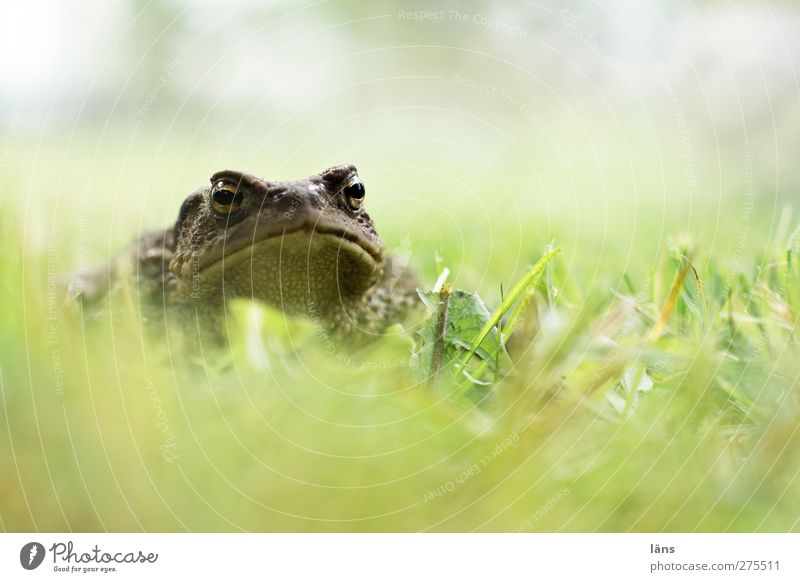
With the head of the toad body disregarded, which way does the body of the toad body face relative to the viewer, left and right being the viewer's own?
facing the viewer and to the right of the viewer
